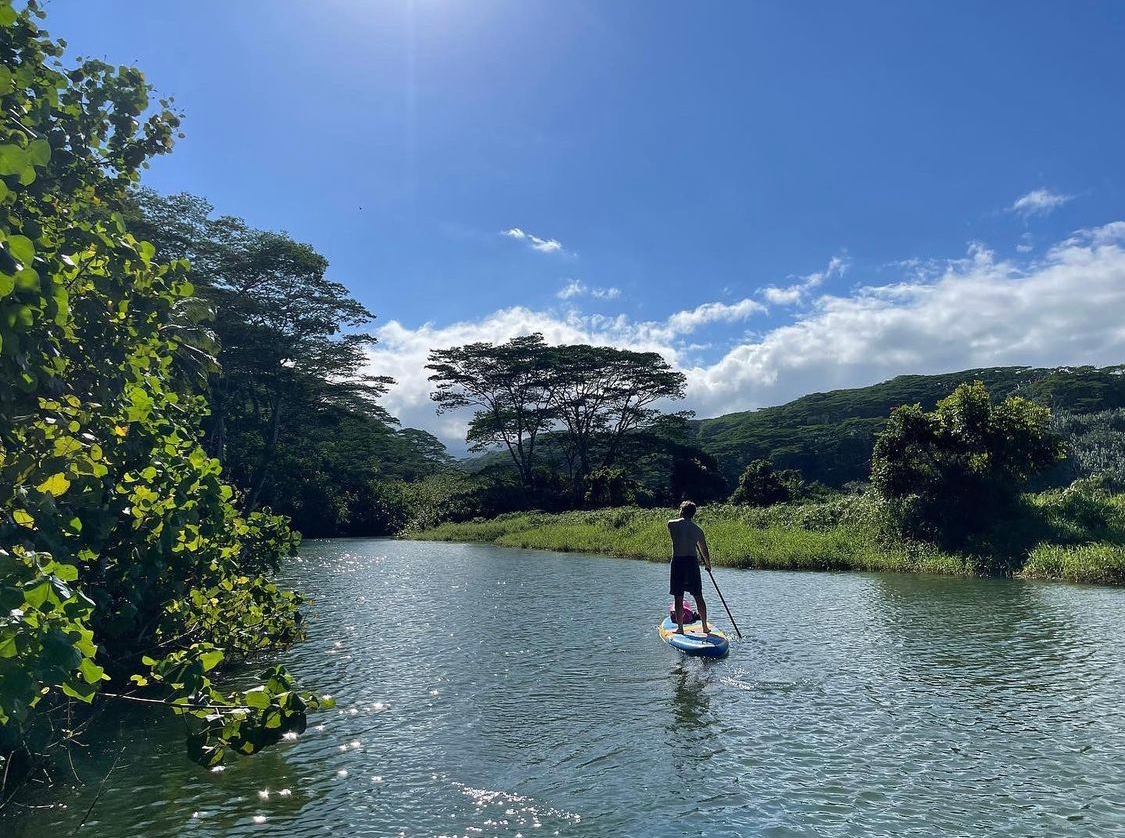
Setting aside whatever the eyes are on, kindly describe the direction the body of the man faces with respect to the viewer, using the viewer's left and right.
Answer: facing away from the viewer

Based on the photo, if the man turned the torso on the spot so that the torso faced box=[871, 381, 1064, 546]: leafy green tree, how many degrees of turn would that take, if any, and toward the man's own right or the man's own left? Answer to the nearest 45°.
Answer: approximately 45° to the man's own right

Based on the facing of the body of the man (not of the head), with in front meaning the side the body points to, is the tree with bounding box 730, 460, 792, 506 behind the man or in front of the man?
in front

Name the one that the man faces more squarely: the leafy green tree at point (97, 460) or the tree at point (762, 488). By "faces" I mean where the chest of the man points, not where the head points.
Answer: the tree

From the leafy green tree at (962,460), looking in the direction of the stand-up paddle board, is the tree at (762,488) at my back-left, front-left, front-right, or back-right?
back-right

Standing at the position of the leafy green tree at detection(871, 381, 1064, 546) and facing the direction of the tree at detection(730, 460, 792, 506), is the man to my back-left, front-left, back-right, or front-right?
back-left

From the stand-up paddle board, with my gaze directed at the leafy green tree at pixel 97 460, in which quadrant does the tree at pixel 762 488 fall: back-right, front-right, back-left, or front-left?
back-right
